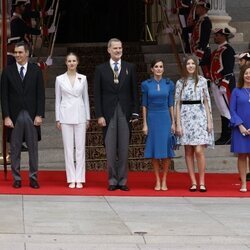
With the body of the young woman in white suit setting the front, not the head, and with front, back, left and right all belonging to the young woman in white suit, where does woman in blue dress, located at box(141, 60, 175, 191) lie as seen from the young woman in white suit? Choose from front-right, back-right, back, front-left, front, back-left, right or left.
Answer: left

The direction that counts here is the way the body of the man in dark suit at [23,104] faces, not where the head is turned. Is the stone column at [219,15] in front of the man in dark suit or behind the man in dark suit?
behind

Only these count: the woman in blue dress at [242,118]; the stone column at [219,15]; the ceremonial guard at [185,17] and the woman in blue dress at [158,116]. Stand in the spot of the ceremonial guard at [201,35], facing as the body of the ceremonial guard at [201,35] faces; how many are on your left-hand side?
2

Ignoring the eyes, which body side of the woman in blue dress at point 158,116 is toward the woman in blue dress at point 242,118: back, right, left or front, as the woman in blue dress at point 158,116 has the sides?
left

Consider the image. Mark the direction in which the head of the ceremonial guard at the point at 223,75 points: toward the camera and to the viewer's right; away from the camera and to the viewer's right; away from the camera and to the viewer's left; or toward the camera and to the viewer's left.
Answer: toward the camera and to the viewer's left

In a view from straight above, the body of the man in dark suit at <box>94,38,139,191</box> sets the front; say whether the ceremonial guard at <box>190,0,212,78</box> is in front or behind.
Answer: behind

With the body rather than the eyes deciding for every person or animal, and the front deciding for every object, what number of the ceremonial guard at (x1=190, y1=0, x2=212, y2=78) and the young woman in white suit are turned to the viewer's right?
0
